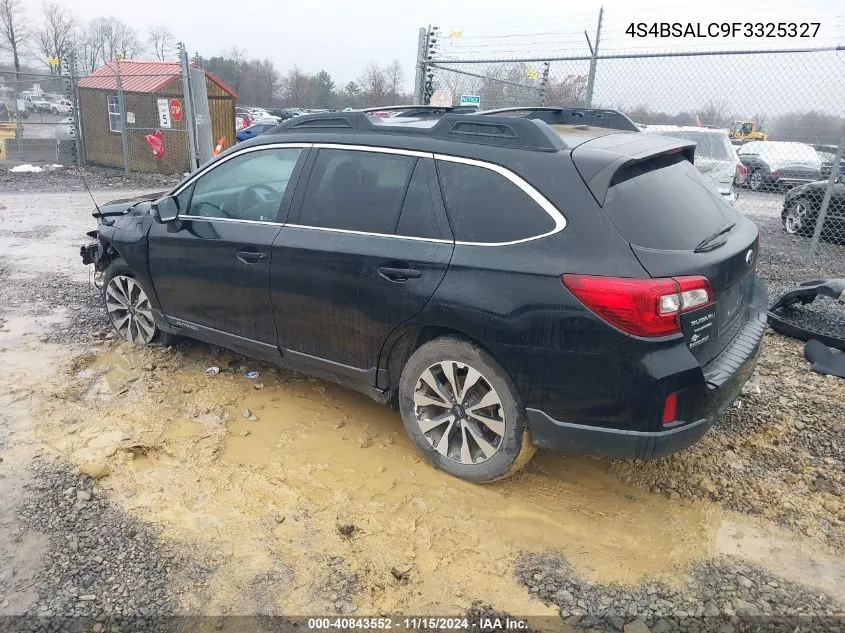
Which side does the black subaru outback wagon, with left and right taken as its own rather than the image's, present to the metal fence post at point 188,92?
front

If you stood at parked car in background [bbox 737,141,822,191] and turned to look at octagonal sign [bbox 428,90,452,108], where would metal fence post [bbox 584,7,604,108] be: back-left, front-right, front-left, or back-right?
front-left

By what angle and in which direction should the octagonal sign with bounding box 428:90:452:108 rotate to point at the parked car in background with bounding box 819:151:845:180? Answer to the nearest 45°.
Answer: approximately 90° to its left

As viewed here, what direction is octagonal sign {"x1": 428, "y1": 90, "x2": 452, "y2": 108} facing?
toward the camera

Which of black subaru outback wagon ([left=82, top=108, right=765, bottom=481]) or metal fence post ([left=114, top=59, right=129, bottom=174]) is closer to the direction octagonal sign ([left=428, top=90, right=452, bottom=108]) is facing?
the black subaru outback wagon

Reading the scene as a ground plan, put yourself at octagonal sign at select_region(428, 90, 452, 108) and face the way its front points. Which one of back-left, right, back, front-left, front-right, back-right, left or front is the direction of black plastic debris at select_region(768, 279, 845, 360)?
front-left

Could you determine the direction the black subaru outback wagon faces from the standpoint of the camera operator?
facing away from the viewer and to the left of the viewer

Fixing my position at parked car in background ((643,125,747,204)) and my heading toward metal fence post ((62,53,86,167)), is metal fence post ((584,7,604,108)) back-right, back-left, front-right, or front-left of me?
front-left

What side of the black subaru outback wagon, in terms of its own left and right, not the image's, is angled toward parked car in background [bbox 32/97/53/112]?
front
